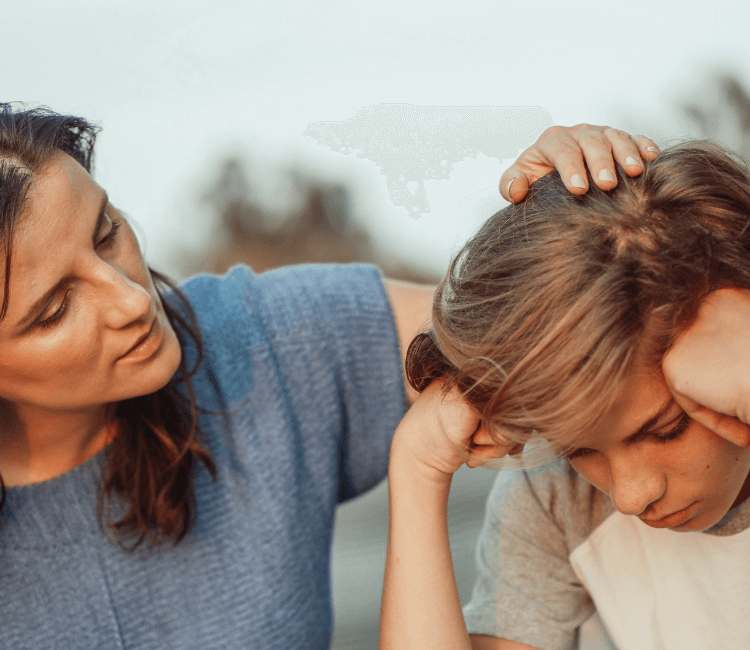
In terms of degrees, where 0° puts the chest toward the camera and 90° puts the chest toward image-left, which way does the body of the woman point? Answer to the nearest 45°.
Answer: approximately 0°
